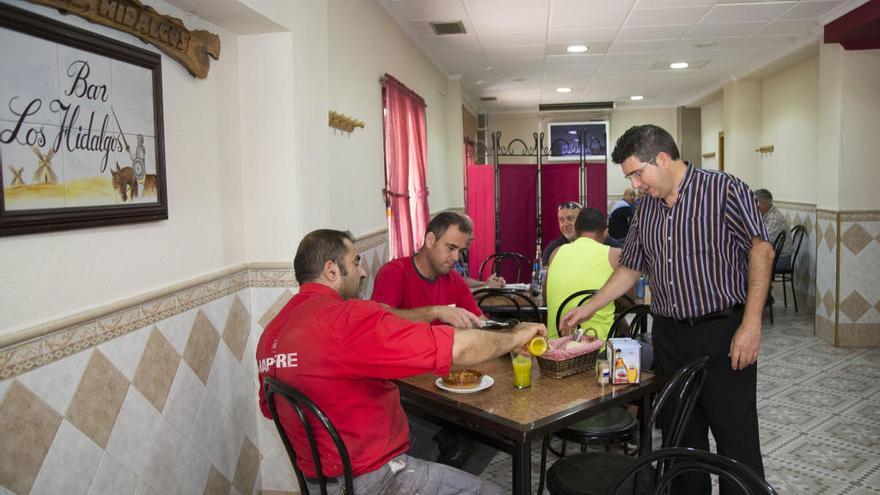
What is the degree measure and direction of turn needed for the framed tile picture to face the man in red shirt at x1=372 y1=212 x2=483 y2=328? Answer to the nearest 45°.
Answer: approximately 90° to its left

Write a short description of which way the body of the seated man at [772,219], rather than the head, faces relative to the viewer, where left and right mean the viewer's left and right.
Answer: facing to the left of the viewer

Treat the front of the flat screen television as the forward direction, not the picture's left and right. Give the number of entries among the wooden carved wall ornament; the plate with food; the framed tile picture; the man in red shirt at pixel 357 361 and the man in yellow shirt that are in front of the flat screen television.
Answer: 5

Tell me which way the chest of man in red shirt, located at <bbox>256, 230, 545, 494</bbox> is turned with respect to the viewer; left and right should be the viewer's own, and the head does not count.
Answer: facing away from the viewer and to the right of the viewer

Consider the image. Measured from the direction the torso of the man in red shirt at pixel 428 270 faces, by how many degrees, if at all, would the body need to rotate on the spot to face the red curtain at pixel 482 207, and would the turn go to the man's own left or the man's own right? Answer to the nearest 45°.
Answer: approximately 135° to the man's own left

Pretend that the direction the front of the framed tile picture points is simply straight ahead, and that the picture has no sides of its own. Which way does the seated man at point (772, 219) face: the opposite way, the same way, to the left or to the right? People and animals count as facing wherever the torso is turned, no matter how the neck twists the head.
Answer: the opposite way

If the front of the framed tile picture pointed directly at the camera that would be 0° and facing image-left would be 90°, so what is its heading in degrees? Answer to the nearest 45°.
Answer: approximately 315°

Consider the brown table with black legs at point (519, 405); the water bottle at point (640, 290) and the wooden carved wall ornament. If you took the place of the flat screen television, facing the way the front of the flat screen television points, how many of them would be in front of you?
3

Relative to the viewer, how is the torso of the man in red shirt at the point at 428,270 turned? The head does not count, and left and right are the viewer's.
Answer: facing the viewer and to the right of the viewer

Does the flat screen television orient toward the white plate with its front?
yes

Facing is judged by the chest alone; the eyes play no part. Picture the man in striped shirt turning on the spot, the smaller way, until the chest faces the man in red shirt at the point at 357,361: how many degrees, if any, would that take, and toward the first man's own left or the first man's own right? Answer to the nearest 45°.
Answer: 0° — they already face them

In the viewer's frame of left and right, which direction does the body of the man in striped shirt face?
facing the viewer and to the left of the viewer

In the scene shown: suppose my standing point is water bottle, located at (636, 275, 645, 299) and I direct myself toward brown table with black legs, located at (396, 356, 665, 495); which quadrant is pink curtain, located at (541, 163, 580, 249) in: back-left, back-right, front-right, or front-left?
back-right
